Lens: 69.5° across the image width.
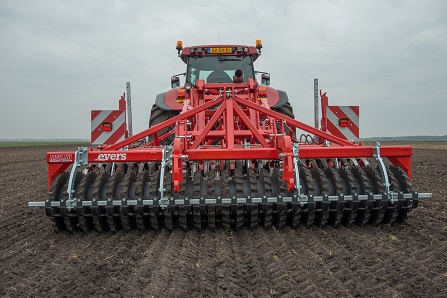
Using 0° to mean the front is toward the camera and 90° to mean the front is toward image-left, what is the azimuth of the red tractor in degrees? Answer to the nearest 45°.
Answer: approximately 180°
